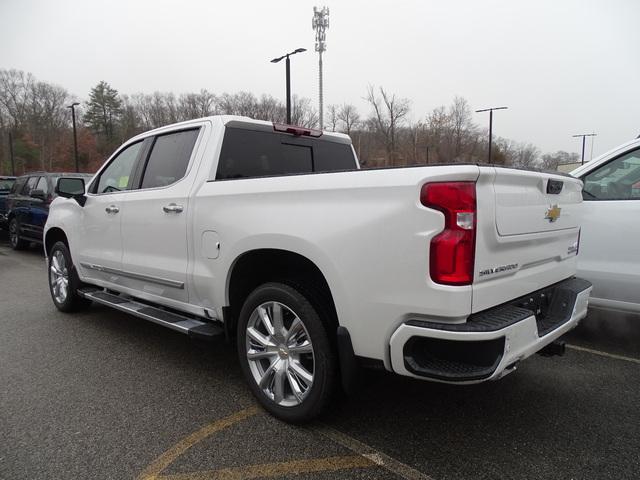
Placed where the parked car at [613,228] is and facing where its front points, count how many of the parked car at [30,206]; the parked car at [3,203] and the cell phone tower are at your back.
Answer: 0

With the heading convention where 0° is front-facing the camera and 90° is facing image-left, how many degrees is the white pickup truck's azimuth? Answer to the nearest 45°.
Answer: approximately 135°

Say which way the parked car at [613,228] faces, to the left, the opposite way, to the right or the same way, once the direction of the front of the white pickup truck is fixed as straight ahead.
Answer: the same way

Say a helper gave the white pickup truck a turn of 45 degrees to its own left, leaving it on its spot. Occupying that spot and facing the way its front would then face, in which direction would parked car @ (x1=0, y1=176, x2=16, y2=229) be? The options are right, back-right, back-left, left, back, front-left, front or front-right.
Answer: front-right

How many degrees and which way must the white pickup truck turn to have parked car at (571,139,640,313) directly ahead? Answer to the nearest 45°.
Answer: approximately 90° to its right

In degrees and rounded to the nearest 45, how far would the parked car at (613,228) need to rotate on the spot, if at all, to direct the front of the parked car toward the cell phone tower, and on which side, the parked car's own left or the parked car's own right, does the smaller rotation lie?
approximately 45° to the parked car's own right

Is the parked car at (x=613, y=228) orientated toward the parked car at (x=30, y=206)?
yes

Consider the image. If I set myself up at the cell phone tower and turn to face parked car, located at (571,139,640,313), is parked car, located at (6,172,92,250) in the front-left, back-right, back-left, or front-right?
front-right

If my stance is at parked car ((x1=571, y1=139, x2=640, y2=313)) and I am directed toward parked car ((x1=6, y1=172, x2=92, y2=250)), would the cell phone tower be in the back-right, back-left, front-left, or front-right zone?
front-right

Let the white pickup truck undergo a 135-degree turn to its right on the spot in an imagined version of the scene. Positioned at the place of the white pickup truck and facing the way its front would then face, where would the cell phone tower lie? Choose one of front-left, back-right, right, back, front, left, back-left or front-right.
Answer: left

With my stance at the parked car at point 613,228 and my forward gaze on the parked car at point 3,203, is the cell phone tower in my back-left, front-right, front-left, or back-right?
front-right

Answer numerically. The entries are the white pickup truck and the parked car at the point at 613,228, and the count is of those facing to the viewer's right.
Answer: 0

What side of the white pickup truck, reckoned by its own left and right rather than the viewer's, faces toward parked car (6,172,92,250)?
front
